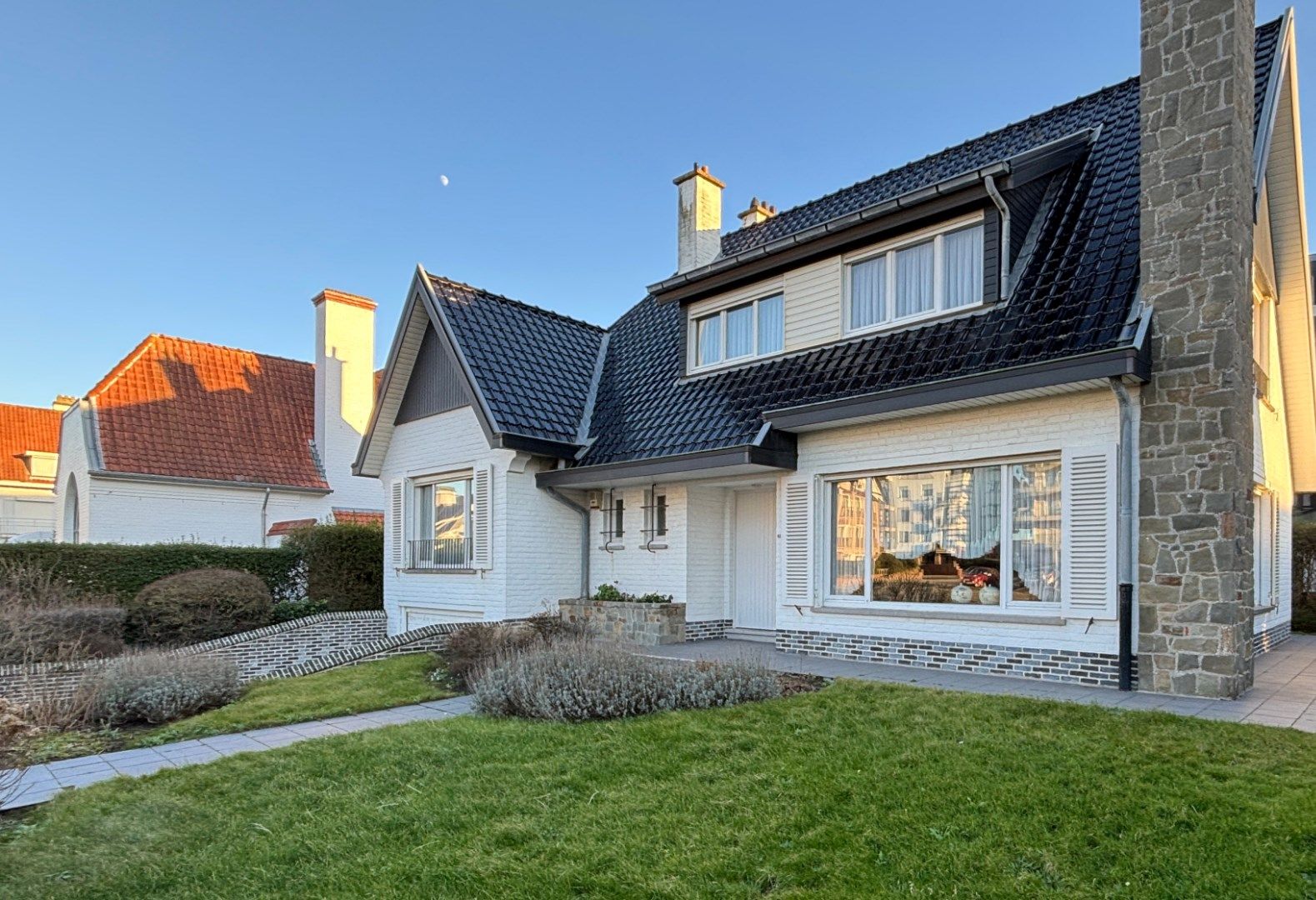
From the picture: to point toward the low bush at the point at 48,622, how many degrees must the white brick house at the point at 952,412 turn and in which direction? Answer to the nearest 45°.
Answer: approximately 45° to its right

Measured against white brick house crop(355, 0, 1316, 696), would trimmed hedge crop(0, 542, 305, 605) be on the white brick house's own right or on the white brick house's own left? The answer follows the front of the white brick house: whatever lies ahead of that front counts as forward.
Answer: on the white brick house's own right

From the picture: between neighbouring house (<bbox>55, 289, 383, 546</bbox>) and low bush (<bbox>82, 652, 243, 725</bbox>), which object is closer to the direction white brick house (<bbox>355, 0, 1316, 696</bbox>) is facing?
the low bush

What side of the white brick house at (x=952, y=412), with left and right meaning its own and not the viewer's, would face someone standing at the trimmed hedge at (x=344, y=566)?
right

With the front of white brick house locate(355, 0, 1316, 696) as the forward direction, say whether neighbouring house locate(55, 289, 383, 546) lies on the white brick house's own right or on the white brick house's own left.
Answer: on the white brick house's own right

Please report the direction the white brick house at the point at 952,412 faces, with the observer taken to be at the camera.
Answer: facing the viewer and to the left of the viewer

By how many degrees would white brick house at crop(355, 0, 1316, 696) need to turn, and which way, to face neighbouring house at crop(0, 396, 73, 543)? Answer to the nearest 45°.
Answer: approximately 90° to its right

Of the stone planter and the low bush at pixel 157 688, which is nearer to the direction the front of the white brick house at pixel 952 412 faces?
the low bush
